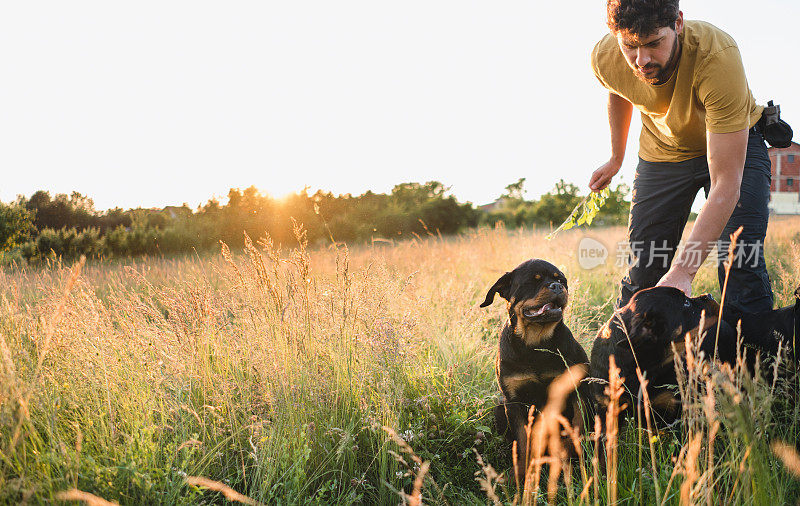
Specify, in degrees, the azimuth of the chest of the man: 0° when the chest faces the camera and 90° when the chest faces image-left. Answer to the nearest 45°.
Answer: approximately 45°

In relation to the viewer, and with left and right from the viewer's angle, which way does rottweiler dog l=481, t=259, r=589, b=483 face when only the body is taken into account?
facing the viewer

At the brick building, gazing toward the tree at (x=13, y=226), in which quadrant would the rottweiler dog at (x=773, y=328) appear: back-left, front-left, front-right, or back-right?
front-left

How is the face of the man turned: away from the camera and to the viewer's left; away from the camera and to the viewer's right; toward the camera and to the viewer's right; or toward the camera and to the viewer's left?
toward the camera and to the viewer's left

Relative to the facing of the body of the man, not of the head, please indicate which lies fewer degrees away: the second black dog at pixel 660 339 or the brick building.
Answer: the second black dog

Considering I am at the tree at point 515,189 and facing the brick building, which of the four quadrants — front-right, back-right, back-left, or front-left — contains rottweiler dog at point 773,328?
front-right

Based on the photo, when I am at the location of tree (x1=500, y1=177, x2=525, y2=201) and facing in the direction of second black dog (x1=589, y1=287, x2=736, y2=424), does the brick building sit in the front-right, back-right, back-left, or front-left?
front-left

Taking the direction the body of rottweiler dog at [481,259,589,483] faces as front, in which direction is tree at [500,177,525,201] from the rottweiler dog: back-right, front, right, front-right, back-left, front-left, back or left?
back

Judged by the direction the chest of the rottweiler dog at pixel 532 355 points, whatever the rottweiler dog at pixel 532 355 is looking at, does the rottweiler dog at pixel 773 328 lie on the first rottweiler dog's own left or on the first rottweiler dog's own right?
on the first rottweiler dog's own left

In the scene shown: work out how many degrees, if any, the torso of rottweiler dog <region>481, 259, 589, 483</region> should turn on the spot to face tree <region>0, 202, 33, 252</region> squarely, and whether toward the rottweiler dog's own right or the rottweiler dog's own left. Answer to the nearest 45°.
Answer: approximately 135° to the rottweiler dog's own right

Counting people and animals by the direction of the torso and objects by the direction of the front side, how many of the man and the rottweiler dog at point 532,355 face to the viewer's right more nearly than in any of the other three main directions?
0
